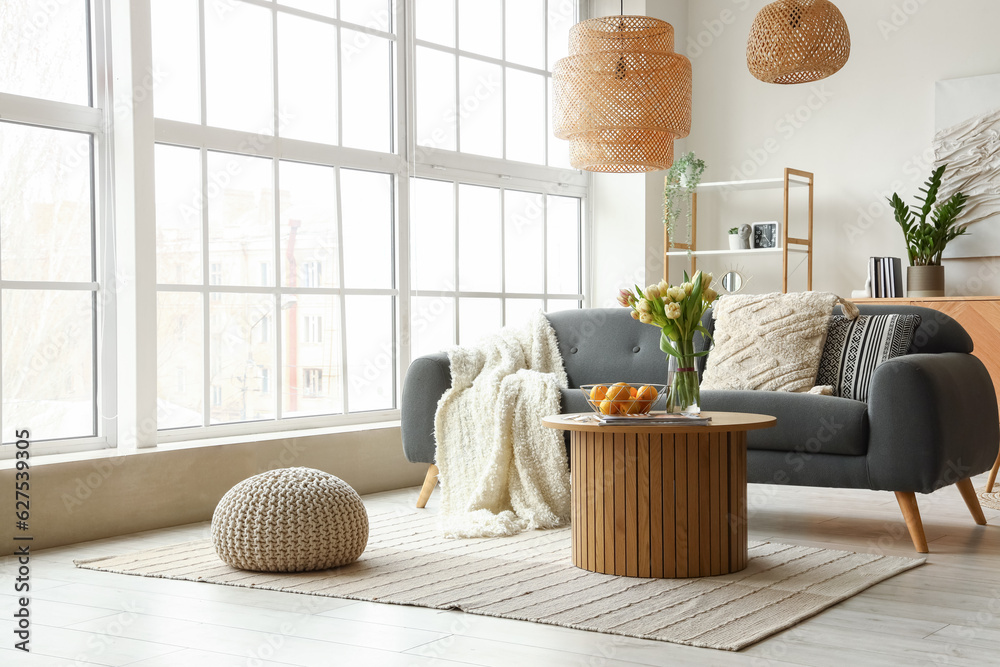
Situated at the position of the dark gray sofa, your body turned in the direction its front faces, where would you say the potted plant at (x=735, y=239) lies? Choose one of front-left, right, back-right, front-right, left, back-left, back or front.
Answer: back-right

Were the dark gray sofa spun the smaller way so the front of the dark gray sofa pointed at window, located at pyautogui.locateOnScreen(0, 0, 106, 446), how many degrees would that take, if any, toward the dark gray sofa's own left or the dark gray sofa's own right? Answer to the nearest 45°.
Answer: approximately 45° to the dark gray sofa's own right

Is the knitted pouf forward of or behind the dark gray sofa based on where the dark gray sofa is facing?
forward

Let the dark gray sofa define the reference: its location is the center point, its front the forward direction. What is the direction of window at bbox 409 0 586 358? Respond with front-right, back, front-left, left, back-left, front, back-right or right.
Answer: right

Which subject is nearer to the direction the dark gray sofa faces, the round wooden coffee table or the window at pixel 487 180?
the round wooden coffee table

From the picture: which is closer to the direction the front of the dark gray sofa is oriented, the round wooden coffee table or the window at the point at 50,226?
the round wooden coffee table

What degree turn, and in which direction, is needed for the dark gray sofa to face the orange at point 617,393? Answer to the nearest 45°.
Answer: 0° — it already faces it

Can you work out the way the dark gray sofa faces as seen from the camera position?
facing the viewer and to the left of the viewer

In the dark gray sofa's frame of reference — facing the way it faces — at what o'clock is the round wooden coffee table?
The round wooden coffee table is roughly at 12 o'clock from the dark gray sofa.

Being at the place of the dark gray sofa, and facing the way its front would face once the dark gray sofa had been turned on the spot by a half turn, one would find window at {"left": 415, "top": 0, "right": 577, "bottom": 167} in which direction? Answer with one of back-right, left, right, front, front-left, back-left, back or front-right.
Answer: left

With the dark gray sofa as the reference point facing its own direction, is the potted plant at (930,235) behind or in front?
behind

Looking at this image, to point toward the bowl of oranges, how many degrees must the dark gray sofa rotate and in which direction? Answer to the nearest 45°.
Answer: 0° — it already faces it
